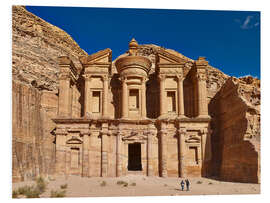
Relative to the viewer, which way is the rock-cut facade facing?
toward the camera
